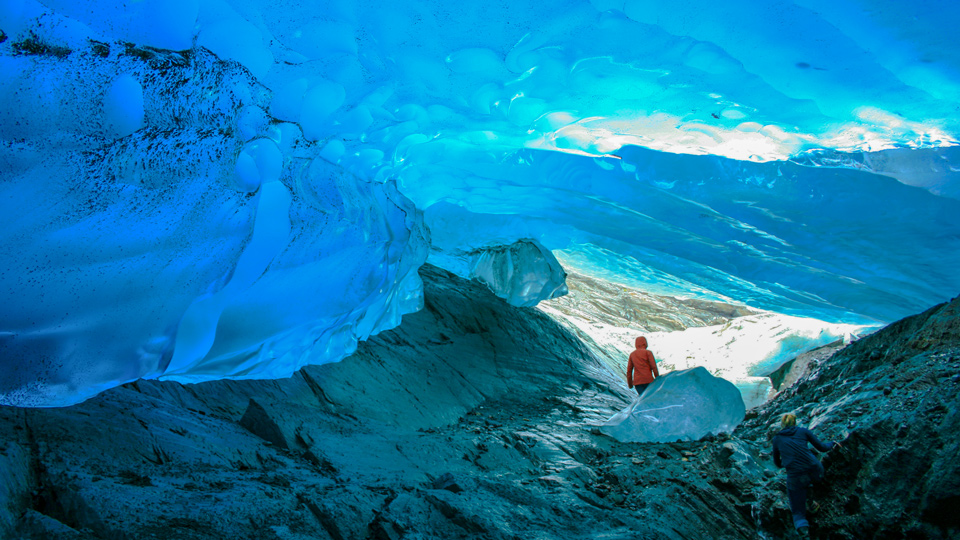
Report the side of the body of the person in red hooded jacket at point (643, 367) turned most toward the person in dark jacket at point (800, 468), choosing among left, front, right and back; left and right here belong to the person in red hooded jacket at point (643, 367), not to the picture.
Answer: back

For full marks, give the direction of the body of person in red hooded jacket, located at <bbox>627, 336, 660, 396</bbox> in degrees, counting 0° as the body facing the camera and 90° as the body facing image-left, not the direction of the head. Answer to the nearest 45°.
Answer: approximately 180°
